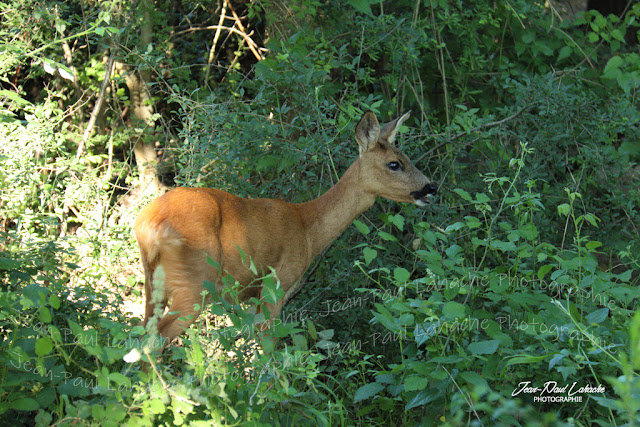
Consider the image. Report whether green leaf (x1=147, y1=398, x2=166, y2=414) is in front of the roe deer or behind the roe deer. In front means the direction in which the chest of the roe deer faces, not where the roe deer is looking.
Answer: behind

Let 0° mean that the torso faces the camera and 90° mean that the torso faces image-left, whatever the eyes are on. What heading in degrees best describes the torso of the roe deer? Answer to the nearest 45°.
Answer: approximately 225°

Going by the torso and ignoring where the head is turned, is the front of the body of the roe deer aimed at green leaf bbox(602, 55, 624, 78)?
yes

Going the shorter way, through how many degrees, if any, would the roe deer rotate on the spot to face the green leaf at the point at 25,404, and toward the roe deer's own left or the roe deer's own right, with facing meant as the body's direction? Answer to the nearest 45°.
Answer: approximately 135° to the roe deer's own right

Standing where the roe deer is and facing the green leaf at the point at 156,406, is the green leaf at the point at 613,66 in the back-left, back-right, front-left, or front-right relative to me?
back-left

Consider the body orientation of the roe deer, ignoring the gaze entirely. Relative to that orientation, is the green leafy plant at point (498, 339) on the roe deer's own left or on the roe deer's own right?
on the roe deer's own right

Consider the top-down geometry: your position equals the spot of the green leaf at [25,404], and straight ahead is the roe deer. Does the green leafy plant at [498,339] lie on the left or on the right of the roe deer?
right

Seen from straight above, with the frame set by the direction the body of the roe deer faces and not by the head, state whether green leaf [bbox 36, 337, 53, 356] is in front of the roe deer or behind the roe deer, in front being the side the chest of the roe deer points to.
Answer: behind
